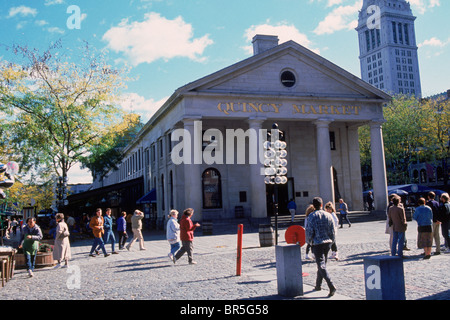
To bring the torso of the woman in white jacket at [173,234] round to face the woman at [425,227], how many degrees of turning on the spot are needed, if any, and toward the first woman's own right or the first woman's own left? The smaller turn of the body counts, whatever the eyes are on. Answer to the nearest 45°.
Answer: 0° — they already face them

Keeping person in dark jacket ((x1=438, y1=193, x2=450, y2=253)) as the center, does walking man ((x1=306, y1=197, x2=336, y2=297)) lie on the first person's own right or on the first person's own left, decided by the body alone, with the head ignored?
on the first person's own left

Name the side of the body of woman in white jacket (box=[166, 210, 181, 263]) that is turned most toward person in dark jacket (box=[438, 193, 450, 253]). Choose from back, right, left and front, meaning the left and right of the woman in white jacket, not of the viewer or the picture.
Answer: front

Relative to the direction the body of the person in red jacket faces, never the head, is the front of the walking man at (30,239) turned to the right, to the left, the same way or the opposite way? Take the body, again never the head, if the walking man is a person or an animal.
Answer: to the right

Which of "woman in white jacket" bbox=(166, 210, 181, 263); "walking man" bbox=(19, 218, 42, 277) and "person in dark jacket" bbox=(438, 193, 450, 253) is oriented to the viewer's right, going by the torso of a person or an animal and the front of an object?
the woman in white jacket

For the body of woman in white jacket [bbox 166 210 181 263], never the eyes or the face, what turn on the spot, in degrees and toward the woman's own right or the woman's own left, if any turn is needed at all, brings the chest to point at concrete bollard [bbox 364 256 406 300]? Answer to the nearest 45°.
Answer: approximately 45° to the woman's own right

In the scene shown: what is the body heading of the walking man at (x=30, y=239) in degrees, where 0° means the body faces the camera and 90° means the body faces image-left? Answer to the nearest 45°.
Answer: approximately 0°

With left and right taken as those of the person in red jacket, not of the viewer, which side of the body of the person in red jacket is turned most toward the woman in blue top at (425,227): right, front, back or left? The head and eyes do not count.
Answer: front

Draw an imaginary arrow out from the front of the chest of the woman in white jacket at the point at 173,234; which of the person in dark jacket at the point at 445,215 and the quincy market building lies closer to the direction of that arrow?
the person in dark jacket

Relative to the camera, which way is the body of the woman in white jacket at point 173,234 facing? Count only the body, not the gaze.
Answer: to the viewer's right

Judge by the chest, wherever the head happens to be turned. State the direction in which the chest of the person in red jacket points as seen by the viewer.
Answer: to the viewer's right

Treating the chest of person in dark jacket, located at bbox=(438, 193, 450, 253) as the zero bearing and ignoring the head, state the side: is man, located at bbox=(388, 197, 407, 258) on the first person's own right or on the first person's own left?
on the first person's own left

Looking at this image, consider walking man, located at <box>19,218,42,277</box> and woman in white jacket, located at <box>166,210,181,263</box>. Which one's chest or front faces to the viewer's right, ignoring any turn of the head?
the woman in white jacket
